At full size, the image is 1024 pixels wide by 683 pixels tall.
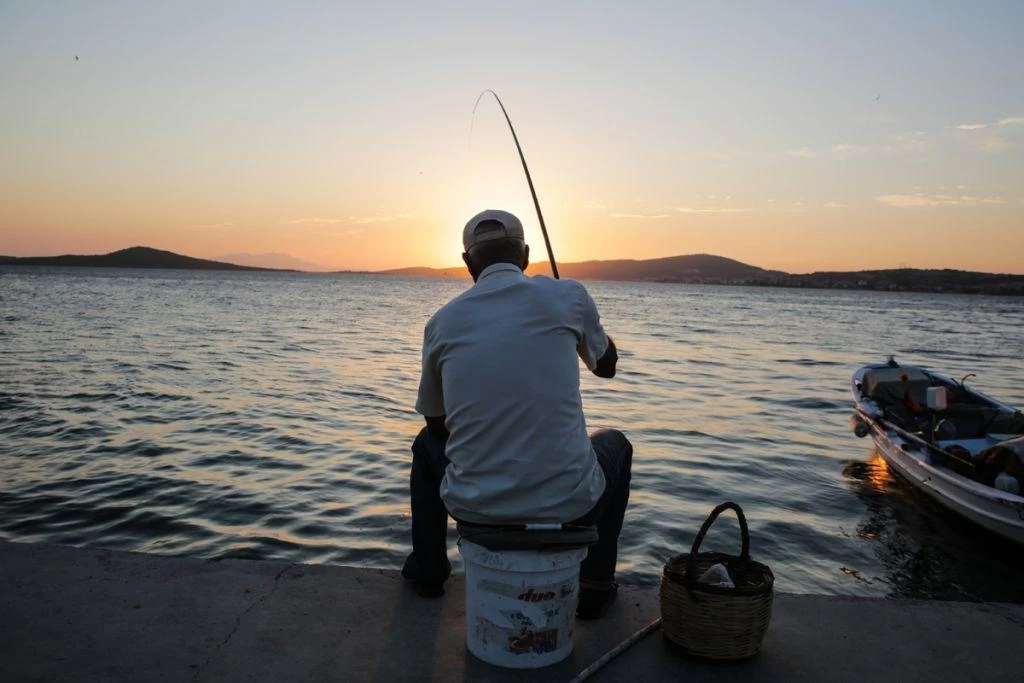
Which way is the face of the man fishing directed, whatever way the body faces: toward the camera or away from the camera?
away from the camera

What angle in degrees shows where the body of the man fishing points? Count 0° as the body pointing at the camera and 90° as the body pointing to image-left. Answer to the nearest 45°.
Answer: approximately 180°

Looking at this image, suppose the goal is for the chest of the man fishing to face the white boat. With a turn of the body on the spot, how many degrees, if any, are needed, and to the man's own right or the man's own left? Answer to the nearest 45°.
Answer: approximately 45° to the man's own right

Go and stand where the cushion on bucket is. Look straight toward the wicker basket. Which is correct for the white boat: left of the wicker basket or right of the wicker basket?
left
